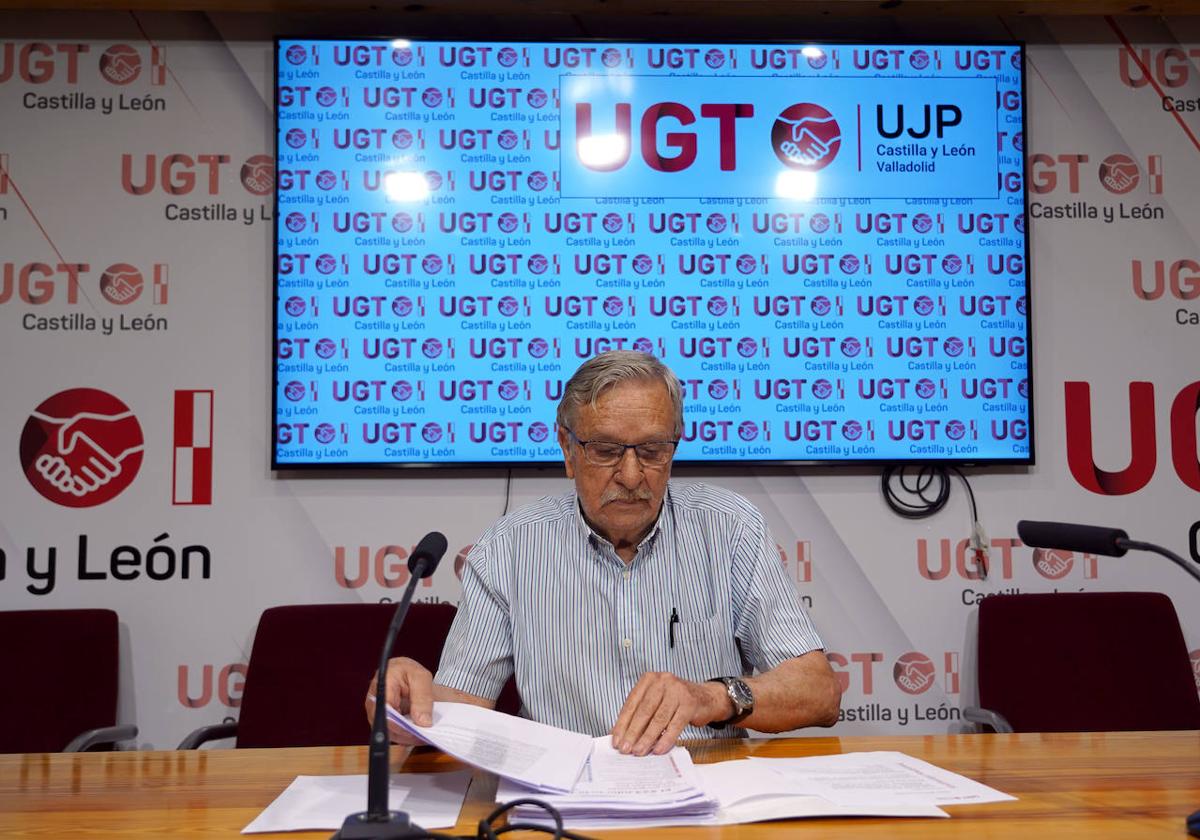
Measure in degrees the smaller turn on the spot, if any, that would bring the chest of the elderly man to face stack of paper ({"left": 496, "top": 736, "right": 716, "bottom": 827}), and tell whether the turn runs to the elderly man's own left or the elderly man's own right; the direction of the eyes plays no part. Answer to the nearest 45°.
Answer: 0° — they already face it

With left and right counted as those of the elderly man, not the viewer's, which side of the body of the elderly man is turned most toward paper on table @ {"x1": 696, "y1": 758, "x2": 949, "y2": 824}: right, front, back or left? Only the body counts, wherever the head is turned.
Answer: front

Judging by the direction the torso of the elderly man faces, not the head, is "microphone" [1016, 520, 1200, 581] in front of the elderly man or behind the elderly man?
in front

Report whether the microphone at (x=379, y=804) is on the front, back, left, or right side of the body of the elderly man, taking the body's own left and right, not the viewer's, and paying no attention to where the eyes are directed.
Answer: front

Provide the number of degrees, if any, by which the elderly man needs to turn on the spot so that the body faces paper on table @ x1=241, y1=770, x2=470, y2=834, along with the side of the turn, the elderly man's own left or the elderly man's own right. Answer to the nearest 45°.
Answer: approximately 45° to the elderly man's own right

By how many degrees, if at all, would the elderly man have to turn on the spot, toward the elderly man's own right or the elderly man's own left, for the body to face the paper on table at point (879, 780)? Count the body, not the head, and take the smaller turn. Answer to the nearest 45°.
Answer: approximately 45° to the elderly man's own left

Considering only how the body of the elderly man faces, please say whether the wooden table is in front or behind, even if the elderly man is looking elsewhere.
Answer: in front

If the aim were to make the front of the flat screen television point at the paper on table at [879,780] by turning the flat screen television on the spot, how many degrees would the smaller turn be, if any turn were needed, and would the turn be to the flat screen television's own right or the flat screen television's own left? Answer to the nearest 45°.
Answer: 0° — it already faces it

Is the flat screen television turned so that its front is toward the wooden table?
yes

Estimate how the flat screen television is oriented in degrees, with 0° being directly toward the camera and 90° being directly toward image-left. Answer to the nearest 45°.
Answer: approximately 0°

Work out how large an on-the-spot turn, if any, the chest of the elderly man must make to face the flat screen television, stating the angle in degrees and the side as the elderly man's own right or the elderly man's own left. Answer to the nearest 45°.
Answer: approximately 180°
